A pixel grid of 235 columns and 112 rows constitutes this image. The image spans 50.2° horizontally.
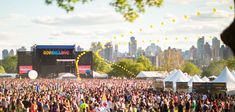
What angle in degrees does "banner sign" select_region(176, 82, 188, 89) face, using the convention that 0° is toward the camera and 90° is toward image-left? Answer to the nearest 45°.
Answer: approximately 0°

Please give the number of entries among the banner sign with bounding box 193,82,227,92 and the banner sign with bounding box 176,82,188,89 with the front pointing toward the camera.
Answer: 2

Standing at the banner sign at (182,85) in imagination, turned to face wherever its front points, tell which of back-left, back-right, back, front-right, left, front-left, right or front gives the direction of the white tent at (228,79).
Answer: front-left
